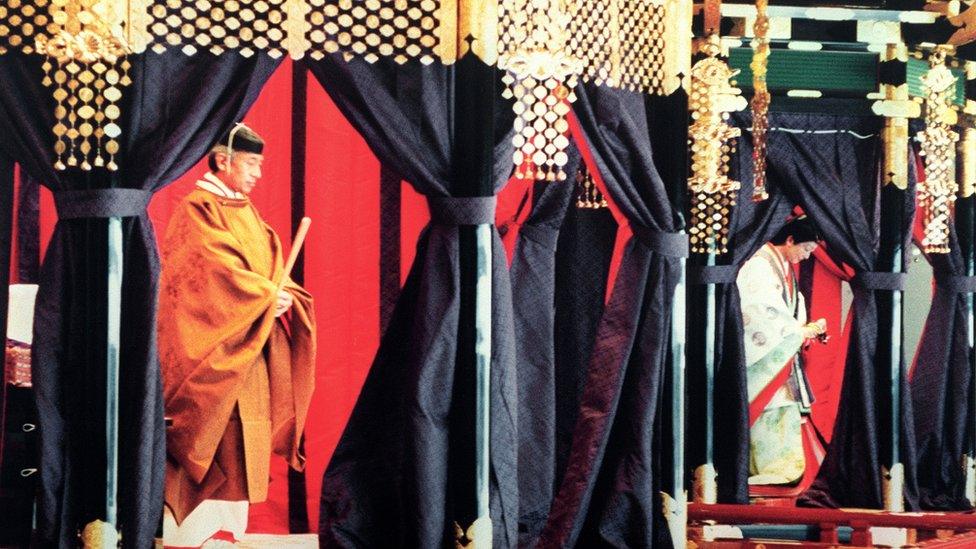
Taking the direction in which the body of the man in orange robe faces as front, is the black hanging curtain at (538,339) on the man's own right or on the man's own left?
on the man's own left

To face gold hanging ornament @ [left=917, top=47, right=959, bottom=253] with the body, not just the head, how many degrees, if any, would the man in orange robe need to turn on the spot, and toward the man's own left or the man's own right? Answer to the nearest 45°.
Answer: approximately 45° to the man's own left

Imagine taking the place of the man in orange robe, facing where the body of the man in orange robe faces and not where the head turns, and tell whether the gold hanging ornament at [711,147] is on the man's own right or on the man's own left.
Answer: on the man's own left

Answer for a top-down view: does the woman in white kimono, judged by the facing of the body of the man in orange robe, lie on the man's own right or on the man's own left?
on the man's own left

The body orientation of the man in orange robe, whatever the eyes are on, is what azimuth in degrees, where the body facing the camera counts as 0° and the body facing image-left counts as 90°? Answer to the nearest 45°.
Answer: approximately 315°

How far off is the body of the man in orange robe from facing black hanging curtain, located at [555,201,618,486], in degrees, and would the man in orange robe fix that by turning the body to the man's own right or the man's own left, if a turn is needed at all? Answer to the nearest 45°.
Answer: approximately 45° to the man's own left
